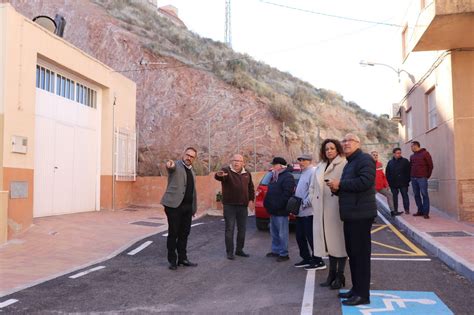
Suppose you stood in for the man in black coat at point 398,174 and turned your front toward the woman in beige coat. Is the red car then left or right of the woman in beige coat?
right

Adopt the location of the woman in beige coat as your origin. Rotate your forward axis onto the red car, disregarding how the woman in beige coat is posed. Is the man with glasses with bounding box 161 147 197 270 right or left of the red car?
left

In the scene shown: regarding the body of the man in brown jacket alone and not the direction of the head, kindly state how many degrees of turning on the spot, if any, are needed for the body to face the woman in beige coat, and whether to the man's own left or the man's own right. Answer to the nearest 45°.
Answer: approximately 45° to the man's own left

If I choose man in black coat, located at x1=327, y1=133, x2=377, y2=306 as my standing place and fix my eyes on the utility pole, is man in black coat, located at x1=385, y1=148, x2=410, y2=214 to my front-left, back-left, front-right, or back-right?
front-right

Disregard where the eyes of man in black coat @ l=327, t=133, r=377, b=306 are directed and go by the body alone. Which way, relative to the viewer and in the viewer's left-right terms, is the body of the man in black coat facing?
facing to the left of the viewer

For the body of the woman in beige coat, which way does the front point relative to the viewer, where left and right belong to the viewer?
facing the viewer and to the left of the viewer

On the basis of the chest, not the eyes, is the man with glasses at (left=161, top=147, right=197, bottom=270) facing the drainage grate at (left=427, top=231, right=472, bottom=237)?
no

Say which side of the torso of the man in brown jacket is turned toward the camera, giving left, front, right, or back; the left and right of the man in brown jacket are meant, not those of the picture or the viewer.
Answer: front

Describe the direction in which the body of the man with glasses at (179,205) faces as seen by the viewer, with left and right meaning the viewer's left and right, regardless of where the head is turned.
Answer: facing the viewer and to the right of the viewer

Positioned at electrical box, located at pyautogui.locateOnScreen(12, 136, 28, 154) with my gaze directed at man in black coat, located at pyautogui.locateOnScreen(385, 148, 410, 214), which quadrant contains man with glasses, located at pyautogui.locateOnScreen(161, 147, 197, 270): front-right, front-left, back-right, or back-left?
front-right

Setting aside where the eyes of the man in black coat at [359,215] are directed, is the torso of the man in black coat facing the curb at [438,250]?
no

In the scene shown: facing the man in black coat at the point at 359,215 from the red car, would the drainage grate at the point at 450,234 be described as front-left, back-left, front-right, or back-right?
front-left

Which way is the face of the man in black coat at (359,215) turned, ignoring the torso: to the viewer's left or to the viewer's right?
to the viewer's left

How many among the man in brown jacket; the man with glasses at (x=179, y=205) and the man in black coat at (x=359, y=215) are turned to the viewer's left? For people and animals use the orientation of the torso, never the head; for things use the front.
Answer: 1

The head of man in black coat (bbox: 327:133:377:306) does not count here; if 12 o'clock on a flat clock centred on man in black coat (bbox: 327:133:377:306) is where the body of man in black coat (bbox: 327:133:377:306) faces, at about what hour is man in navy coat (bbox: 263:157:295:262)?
man in navy coat (bbox: 263:157:295:262) is roughly at 2 o'clock from man in black coat (bbox: 327:133:377:306).

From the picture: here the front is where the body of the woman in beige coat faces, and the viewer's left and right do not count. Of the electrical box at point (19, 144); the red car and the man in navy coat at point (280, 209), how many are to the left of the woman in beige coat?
0

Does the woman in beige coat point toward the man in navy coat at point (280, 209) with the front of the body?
no

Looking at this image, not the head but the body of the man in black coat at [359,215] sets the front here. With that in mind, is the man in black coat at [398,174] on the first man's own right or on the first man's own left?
on the first man's own right

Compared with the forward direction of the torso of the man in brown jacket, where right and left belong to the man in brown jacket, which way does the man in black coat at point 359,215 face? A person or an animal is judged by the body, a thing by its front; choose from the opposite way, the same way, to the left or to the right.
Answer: to the right
